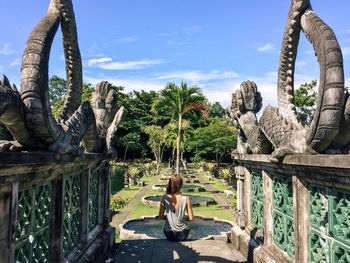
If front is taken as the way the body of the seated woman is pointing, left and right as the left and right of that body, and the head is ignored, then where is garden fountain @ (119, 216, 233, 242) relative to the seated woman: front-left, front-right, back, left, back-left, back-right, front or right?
front

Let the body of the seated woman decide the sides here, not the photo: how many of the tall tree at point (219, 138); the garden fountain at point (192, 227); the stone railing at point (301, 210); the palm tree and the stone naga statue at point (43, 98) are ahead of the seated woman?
3

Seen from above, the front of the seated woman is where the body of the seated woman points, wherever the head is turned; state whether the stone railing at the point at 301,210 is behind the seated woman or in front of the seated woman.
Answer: behind

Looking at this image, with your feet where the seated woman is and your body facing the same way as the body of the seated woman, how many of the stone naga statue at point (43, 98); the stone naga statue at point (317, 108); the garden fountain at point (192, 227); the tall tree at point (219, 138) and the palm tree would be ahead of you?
3

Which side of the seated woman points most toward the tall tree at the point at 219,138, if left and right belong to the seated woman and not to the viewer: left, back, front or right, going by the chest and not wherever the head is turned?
front

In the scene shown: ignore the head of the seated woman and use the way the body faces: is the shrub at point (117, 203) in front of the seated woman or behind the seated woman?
in front

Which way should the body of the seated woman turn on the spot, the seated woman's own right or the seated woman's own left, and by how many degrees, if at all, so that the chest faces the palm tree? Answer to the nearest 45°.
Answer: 0° — they already face it

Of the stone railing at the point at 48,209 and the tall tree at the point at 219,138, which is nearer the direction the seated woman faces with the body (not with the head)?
the tall tree

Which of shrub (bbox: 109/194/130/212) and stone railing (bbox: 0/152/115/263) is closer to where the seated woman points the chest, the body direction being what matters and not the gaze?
the shrub

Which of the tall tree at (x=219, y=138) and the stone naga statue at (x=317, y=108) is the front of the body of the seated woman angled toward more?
the tall tree

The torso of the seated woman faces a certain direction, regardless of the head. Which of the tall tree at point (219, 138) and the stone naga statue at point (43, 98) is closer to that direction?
the tall tree

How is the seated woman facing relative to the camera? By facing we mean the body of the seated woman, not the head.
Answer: away from the camera
